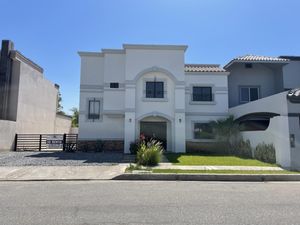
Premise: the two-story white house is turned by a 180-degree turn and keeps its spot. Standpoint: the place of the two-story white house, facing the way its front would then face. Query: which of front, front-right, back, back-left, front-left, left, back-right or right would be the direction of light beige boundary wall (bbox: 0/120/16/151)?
left

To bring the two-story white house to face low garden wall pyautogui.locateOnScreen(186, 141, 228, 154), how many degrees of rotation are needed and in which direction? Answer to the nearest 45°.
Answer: approximately 90° to its left

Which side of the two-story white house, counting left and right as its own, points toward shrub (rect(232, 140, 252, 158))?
left

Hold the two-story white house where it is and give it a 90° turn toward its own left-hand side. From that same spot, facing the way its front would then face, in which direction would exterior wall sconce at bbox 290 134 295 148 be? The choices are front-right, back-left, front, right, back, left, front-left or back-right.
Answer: front-right

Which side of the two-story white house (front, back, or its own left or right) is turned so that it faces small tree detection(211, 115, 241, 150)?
left

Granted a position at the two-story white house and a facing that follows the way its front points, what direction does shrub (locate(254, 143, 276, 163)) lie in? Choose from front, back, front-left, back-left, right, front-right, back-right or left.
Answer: front-left

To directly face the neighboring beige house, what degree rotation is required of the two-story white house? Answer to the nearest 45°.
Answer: approximately 90° to its right

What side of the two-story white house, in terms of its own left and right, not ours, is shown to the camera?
front
